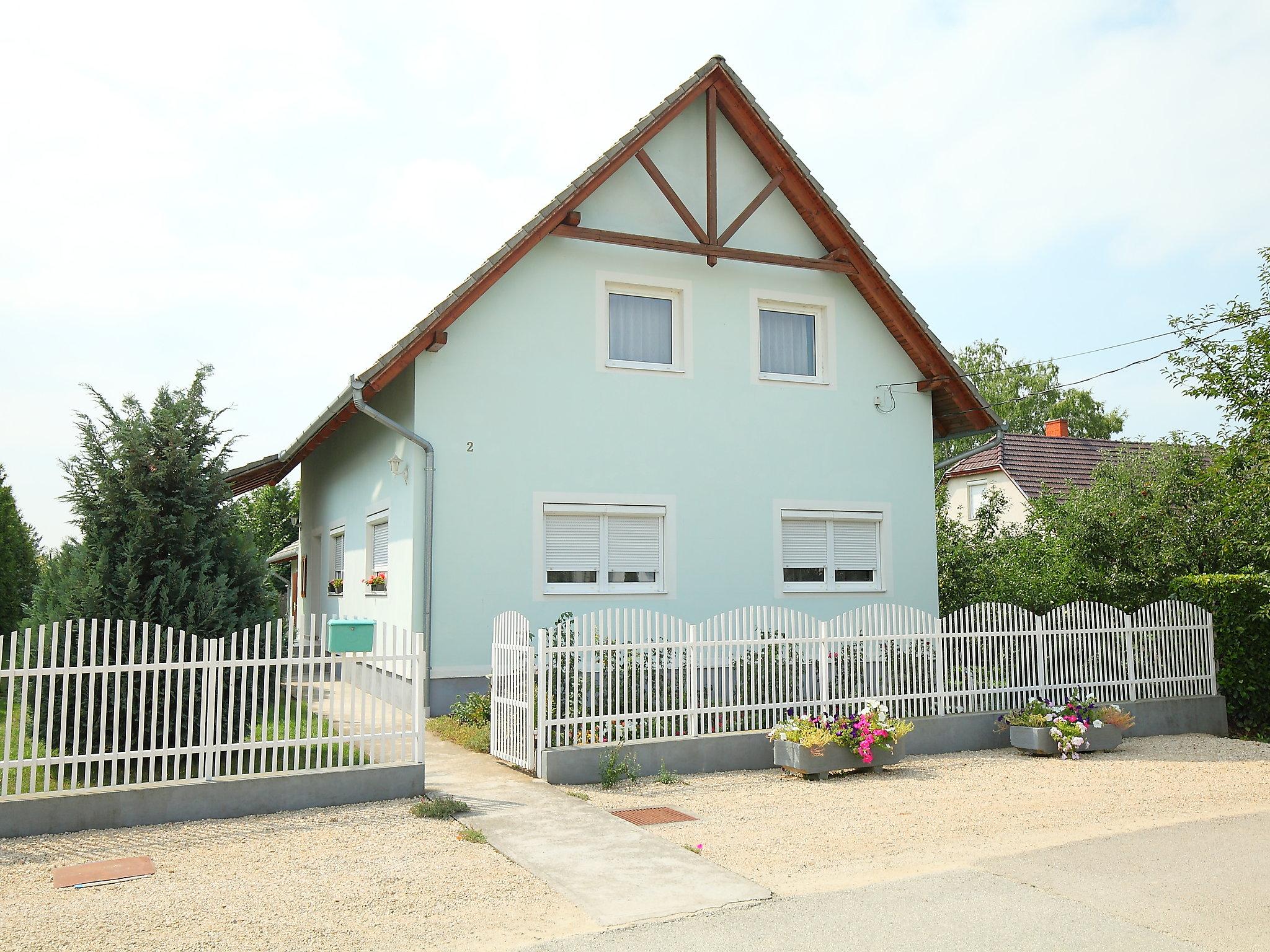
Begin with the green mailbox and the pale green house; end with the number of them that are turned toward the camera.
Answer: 2

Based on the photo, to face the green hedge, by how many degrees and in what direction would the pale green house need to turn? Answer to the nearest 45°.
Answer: approximately 90° to its left

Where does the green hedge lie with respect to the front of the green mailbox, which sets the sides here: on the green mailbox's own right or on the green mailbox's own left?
on the green mailbox's own left

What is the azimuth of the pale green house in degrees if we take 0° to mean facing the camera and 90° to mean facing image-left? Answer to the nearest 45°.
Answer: approximately 0°

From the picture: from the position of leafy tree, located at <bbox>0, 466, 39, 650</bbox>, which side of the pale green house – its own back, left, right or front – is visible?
right

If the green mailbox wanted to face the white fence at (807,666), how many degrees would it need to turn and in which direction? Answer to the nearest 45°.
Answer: approximately 45° to its left

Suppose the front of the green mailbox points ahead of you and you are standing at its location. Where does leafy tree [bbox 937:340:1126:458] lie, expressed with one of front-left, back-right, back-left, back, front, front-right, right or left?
back-left

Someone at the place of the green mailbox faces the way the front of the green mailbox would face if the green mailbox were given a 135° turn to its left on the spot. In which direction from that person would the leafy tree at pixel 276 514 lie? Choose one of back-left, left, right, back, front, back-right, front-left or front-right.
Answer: front-left

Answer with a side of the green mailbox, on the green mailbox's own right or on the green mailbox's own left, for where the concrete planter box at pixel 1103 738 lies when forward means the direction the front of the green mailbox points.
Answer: on the green mailbox's own left
